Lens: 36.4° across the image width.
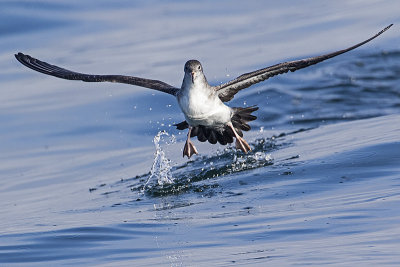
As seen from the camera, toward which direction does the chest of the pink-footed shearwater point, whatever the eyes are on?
toward the camera
